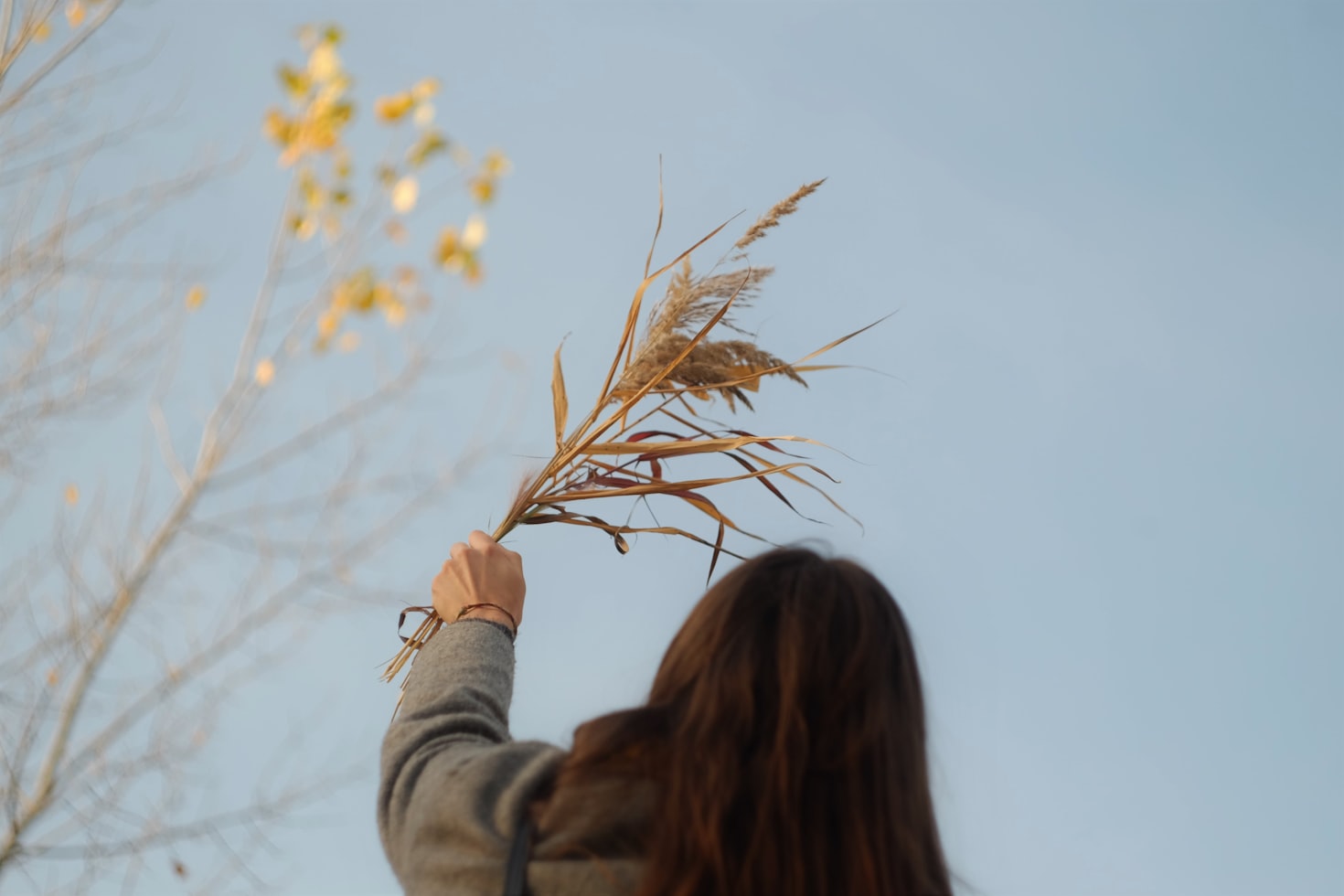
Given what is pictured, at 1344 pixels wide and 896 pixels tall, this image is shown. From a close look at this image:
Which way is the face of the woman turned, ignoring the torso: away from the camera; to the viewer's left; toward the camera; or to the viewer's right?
away from the camera

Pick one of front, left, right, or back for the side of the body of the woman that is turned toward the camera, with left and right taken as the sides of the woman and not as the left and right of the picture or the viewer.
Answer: back
